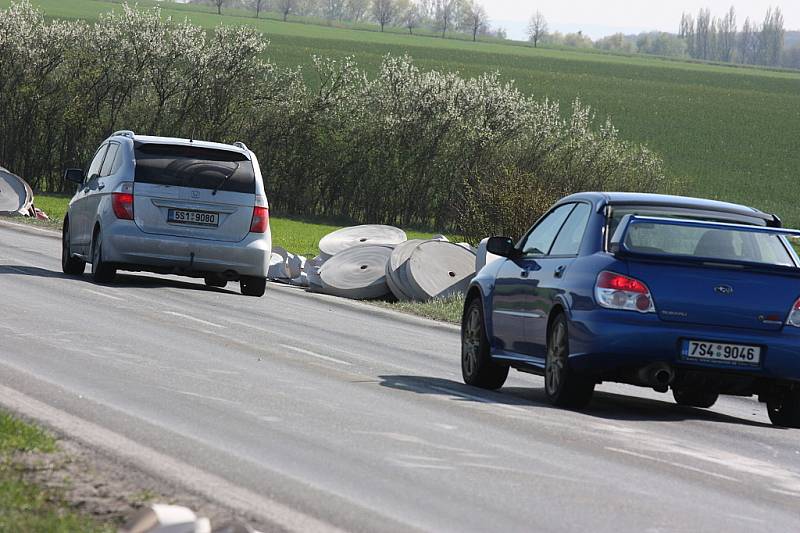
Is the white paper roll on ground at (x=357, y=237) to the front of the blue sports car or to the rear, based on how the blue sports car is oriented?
to the front

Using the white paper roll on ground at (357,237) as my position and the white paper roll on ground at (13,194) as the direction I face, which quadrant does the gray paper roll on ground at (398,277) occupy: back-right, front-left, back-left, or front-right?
back-left

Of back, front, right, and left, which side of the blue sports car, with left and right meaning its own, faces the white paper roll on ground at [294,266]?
front

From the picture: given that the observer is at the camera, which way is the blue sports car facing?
facing away from the viewer and to the left of the viewer

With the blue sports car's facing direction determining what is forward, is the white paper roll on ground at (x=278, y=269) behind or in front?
in front

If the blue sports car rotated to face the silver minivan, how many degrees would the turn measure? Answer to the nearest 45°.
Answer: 0° — it already faces it

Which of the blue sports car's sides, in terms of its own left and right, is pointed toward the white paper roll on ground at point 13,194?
front
